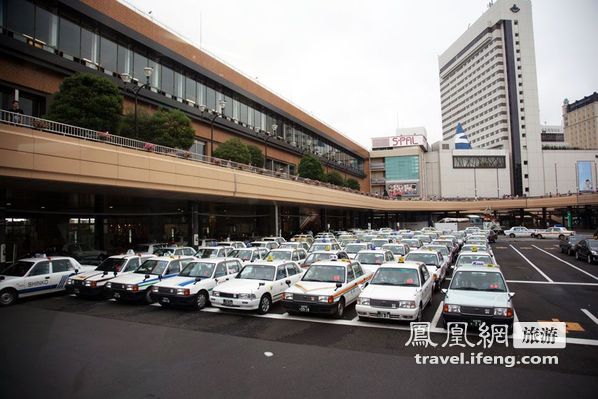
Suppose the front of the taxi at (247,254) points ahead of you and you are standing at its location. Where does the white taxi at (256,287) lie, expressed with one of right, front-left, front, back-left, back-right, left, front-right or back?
front-left

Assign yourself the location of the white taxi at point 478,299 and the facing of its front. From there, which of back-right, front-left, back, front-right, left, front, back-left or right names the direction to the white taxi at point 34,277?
right

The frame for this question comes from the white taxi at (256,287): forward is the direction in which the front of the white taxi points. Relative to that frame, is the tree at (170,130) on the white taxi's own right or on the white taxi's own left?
on the white taxi's own right

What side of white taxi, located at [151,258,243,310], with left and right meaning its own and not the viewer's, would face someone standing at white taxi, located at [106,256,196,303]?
right

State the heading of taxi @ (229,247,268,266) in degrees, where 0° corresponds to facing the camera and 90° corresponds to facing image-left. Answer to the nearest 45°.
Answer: approximately 45°

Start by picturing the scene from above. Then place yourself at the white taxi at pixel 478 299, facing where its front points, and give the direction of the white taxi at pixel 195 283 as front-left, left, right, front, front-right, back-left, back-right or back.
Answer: right

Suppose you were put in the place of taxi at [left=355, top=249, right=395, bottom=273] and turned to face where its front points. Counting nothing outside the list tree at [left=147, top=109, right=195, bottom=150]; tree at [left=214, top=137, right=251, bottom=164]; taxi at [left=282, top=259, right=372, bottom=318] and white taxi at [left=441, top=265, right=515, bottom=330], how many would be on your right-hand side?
2

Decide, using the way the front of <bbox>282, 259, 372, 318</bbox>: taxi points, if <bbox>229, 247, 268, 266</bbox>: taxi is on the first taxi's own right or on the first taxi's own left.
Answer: on the first taxi's own right

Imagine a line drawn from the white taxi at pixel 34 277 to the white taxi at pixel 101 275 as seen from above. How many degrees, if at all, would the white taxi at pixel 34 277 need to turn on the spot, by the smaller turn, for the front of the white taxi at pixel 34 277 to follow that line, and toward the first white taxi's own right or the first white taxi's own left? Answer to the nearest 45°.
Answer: approximately 90° to the first white taxi's own left
